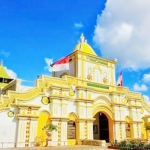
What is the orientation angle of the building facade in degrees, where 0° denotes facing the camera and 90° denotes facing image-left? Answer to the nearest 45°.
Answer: approximately 315°
